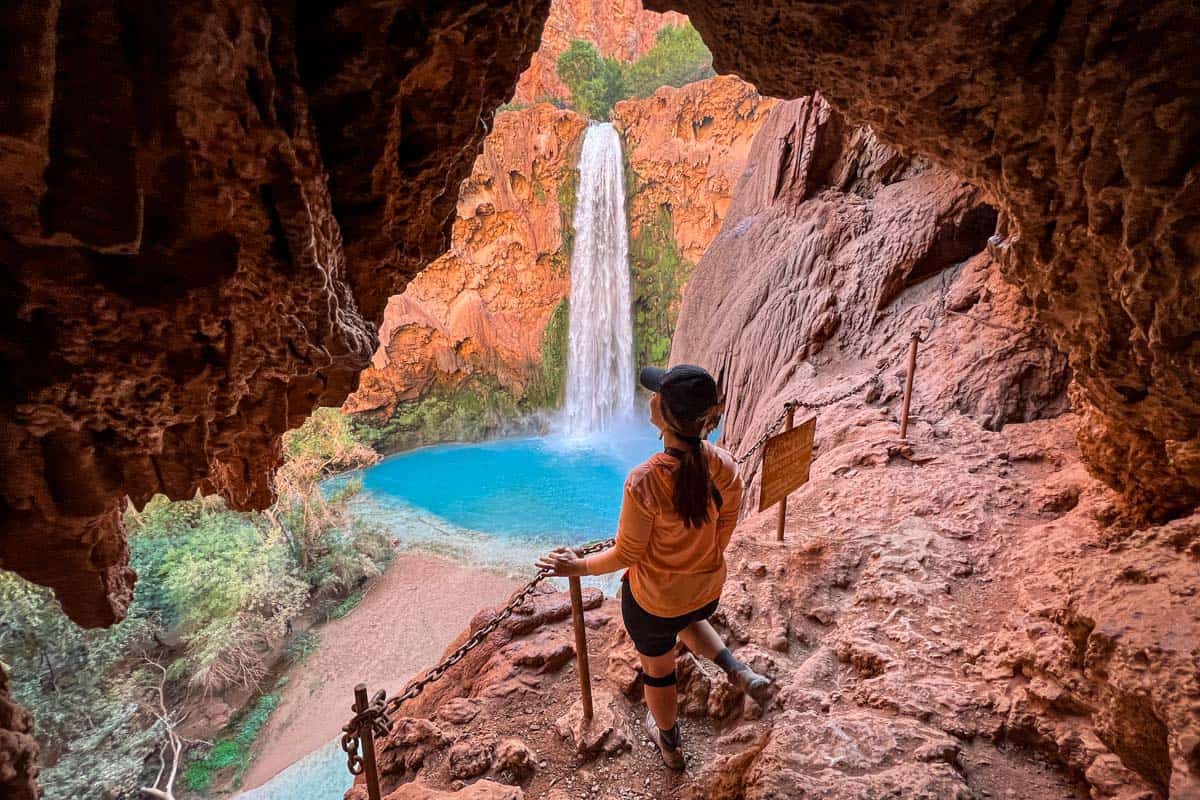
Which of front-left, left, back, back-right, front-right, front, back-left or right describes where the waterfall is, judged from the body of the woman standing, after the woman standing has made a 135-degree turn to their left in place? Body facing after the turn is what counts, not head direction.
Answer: back

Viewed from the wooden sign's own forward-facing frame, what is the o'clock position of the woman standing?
The woman standing is roughly at 2 o'clock from the wooden sign.

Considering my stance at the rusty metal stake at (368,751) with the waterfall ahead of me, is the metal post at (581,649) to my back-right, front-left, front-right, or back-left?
front-right

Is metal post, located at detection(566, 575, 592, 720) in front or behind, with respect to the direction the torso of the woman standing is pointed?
in front

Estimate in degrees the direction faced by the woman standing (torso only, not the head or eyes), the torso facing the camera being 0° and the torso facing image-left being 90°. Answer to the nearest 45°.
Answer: approximately 135°

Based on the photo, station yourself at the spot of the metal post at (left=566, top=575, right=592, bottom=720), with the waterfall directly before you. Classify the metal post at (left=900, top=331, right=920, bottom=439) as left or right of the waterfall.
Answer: right

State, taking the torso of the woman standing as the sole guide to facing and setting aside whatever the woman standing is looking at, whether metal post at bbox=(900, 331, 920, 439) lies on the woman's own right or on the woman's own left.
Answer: on the woman's own right

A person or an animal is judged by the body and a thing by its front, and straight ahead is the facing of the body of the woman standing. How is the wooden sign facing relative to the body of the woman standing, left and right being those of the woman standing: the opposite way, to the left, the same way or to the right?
the opposite way

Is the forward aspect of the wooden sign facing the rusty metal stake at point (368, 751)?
no
